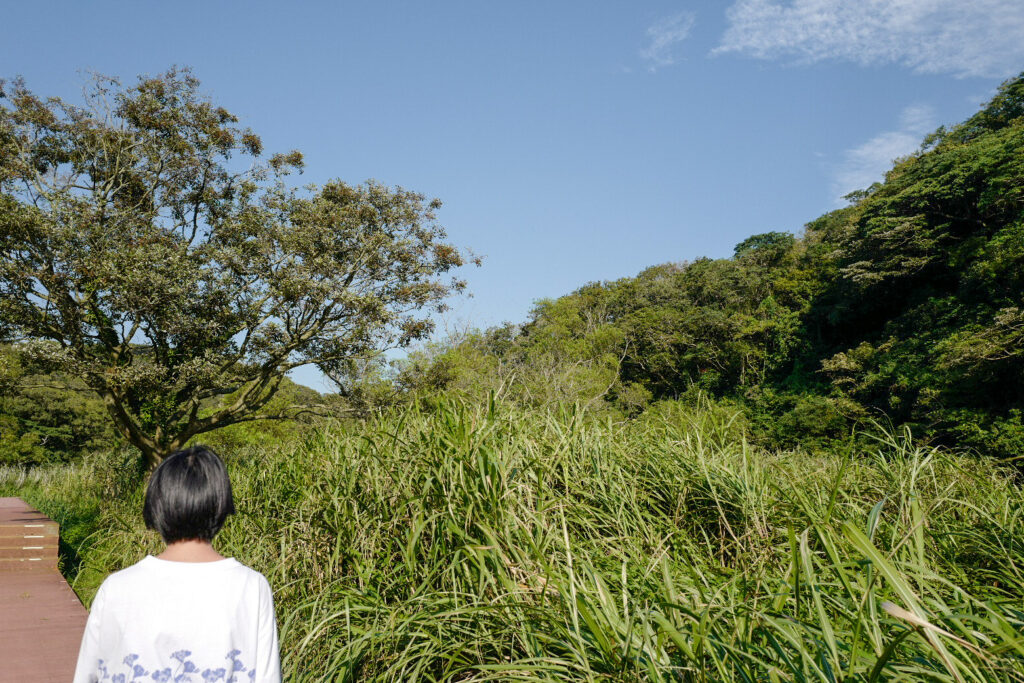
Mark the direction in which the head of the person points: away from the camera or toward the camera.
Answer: away from the camera

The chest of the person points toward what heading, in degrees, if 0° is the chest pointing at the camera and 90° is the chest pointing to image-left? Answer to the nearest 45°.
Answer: approximately 180°

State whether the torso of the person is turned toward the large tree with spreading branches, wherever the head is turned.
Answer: yes
